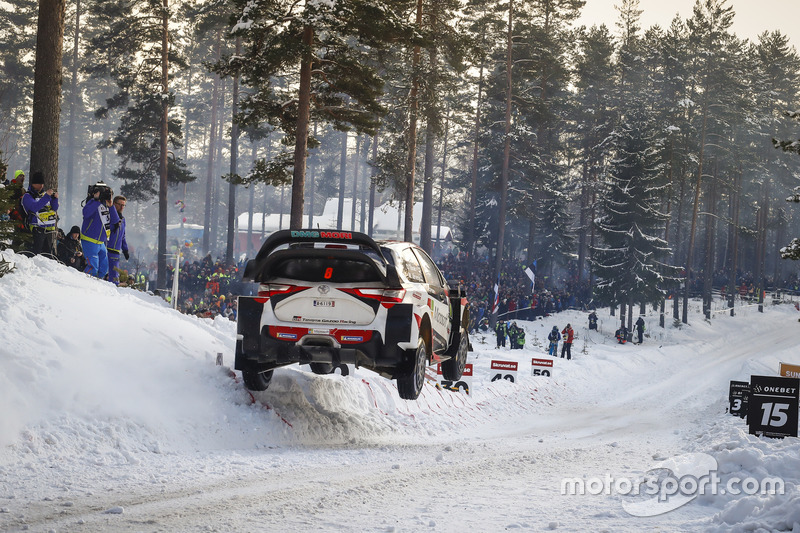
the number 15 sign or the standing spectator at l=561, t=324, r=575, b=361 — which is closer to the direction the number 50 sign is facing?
the number 15 sign

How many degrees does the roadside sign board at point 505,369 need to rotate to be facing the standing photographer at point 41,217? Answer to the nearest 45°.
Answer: approximately 45° to its right

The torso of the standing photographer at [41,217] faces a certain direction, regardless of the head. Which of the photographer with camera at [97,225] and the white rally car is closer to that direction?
the white rally car

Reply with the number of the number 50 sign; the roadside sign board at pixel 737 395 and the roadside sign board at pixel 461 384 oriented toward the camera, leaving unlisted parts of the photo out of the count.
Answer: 3

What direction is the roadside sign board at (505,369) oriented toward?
toward the camera

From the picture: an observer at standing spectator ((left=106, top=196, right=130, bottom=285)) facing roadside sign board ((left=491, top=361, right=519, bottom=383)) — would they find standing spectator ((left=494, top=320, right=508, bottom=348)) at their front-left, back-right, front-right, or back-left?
front-left

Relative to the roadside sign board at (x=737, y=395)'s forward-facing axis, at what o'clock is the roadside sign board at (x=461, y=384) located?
the roadside sign board at (x=461, y=384) is roughly at 2 o'clock from the roadside sign board at (x=737, y=395).

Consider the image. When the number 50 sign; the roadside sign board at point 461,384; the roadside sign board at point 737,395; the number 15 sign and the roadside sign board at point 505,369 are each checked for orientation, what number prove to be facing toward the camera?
5

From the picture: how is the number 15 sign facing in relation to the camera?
toward the camera

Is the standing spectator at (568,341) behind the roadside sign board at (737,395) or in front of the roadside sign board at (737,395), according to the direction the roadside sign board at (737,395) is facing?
behind

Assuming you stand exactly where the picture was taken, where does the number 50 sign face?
facing the viewer

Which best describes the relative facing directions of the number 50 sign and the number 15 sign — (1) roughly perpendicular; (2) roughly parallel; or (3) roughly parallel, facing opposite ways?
roughly parallel

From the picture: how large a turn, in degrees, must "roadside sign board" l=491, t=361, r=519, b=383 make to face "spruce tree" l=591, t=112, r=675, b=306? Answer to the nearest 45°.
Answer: approximately 180°

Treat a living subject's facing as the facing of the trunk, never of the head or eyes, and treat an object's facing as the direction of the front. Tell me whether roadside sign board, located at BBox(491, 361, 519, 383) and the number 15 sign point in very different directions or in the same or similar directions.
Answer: same or similar directions

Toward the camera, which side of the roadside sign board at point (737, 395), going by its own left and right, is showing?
front
